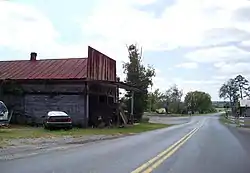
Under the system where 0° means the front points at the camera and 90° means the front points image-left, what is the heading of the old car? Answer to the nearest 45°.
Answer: approximately 180°

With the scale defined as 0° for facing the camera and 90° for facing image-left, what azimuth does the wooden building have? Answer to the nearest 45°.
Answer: approximately 315°
